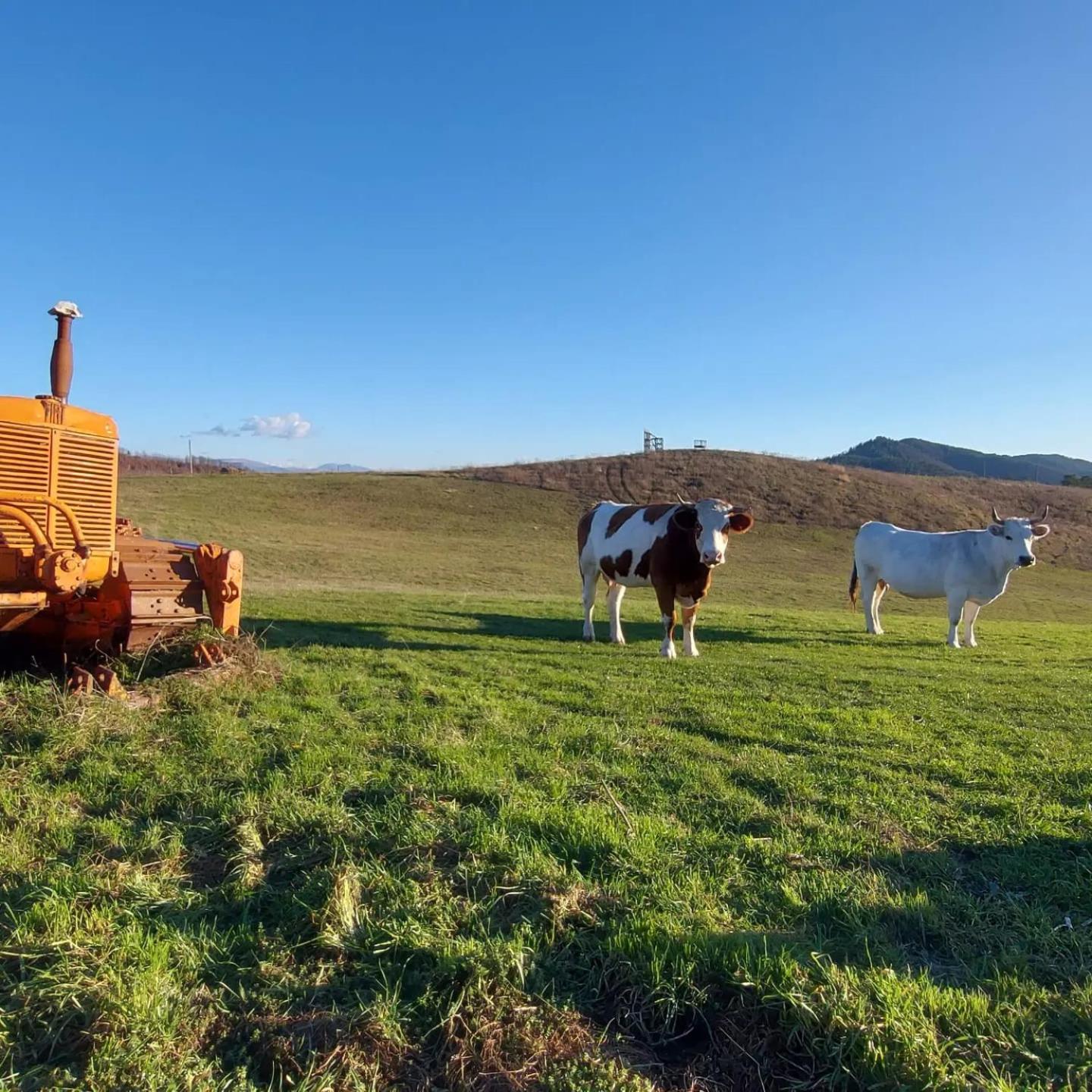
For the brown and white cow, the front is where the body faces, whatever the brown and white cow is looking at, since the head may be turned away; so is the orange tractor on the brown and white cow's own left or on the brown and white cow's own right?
on the brown and white cow's own right

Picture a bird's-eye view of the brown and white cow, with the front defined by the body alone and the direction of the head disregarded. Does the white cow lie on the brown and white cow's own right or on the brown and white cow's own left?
on the brown and white cow's own left

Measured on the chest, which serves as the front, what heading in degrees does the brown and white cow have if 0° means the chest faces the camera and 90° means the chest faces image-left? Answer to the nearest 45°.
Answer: approximately 315°
